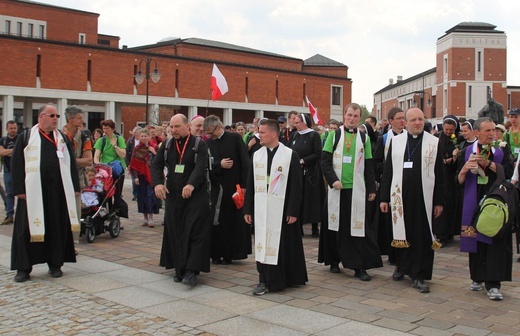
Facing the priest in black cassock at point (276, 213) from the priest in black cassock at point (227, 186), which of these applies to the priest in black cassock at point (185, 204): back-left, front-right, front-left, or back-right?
front-right

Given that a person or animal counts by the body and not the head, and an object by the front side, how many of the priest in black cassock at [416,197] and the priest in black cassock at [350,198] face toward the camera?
2

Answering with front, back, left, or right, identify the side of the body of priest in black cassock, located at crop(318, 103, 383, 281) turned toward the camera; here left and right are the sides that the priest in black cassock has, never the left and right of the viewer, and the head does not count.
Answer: front

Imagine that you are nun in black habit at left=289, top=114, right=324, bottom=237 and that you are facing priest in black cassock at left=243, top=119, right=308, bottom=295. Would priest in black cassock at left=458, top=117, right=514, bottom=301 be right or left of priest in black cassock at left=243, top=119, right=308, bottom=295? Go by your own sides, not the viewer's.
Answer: left

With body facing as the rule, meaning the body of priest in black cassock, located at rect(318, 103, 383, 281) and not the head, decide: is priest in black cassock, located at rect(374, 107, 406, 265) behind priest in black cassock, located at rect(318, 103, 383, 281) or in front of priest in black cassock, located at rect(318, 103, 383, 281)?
behind

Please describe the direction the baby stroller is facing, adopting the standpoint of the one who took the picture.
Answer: facing the viewer and to the left of the viewer

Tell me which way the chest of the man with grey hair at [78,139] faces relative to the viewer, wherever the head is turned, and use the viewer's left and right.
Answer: facing the viewer and to the right of the viewer

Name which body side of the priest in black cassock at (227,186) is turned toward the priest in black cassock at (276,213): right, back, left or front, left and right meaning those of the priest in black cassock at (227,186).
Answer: left

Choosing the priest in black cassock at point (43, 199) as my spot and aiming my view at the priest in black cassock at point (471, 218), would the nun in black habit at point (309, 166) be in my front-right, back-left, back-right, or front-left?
front-left

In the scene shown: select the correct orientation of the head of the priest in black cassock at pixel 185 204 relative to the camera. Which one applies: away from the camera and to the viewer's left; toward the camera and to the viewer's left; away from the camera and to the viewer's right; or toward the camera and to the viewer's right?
toward the camera and to the viewer's left

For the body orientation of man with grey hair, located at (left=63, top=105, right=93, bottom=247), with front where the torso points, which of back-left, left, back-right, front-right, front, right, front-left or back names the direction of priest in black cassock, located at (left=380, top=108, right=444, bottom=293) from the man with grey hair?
front

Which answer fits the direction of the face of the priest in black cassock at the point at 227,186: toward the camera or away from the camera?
toward the camera

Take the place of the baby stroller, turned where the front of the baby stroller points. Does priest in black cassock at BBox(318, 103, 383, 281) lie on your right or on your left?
on your left

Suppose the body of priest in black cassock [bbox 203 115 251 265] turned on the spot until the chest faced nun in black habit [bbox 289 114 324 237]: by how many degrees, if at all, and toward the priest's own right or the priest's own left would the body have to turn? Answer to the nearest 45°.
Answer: approximately 180°

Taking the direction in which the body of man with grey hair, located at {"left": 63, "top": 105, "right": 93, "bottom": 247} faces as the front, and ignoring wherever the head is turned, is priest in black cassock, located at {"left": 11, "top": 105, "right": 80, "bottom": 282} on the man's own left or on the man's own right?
on the man's own right
